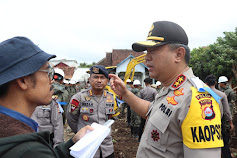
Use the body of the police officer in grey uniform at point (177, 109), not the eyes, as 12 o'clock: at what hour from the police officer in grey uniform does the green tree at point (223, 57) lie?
The green tree is roughly at 5 o'clock from the police officer in grey uniform.

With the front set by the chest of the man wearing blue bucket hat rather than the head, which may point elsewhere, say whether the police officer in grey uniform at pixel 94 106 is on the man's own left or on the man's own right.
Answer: on the man's own left

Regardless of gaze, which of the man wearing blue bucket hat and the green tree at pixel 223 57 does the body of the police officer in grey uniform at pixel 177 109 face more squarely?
the man wearing blue bucket hat

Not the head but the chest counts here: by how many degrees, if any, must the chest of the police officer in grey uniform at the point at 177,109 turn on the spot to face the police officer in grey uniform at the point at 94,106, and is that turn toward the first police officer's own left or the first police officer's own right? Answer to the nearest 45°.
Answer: approximately 90° to the first police officer's own right

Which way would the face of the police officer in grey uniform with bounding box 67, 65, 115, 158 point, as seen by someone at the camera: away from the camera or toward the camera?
toward the camera

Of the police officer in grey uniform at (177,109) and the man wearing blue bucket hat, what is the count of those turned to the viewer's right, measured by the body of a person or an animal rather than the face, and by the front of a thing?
1

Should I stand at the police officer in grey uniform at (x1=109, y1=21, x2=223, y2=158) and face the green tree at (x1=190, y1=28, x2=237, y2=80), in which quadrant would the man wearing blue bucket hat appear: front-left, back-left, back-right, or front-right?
back-left

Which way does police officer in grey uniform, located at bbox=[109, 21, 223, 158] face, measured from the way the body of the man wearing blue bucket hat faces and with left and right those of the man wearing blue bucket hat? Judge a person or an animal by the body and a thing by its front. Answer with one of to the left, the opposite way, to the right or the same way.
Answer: the opposite way

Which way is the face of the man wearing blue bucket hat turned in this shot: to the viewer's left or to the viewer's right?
to the viewer's right

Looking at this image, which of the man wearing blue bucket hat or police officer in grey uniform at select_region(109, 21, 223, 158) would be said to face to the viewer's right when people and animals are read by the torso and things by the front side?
the man wearing blue bucket hat

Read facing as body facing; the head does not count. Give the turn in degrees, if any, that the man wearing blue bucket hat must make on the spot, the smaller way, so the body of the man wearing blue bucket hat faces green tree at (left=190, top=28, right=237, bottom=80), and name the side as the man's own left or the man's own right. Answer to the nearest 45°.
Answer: approximately 45° to the man's own left

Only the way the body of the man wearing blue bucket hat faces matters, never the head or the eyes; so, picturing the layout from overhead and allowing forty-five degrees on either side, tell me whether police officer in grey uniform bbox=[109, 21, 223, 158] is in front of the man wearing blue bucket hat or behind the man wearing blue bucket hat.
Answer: in front

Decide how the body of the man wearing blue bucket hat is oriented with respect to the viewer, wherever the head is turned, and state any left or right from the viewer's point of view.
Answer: facing to the right of the viewer

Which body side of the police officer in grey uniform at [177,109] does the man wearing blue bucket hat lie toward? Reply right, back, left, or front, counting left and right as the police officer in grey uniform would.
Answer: front
